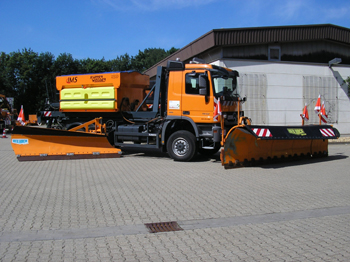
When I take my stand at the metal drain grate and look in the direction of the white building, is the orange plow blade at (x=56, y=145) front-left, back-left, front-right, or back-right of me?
front-left

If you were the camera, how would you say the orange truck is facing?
facing the viewer and to the right of the viewer

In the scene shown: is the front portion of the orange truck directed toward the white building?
no

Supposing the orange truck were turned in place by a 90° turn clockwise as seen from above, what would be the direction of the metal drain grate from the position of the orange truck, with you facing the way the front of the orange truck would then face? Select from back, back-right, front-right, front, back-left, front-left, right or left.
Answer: front-left
